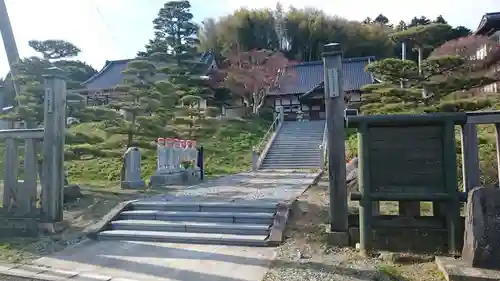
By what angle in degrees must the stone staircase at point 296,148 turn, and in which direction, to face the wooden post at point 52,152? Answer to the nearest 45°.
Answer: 0° — it already faces it

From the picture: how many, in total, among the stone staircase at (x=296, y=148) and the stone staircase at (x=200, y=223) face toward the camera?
2

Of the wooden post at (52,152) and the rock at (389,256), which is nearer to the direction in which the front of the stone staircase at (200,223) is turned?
the rock

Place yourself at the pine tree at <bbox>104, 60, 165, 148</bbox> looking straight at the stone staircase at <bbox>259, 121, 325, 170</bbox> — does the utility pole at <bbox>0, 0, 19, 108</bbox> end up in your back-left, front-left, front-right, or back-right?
back-right

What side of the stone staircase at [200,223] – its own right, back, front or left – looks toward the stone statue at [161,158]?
back

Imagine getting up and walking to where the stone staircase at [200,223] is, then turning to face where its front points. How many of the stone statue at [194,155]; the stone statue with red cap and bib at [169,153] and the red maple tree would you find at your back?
3

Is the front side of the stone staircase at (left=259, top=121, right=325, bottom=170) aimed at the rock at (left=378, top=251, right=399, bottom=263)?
yes

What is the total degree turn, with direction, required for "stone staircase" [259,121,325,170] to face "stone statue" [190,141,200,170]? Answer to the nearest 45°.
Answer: approximately 45° to its right

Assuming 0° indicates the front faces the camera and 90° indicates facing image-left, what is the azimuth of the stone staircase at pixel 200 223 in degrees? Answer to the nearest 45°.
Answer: approximately 0°

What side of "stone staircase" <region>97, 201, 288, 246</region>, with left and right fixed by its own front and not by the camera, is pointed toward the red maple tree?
back

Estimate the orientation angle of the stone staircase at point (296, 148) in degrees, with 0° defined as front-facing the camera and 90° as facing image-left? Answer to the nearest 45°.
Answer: approximately 0°

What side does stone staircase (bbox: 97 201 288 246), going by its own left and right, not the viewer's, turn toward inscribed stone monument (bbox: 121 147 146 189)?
back
